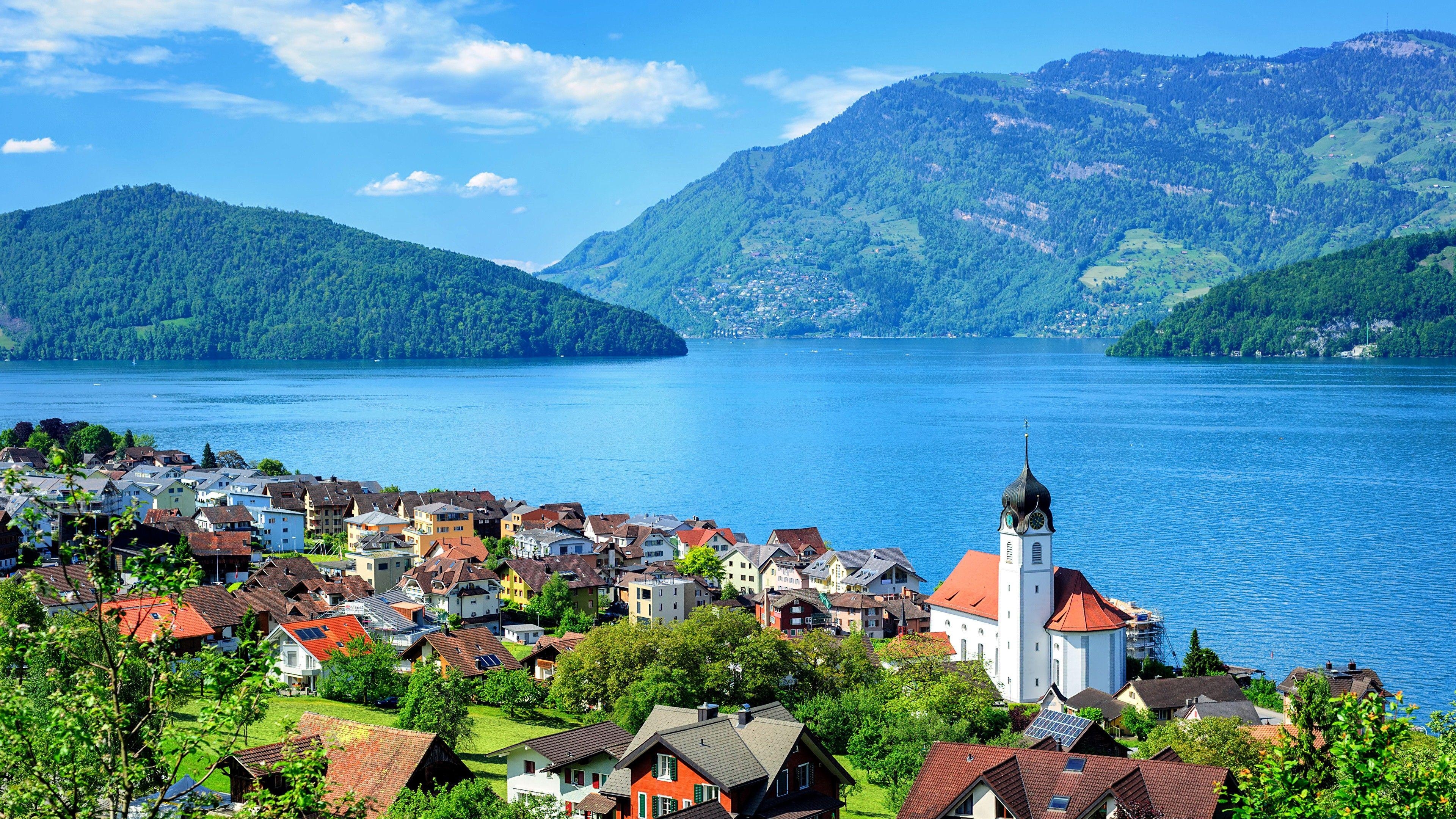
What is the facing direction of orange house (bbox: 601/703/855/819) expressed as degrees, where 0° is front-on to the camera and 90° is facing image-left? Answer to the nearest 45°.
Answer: approximately 45°

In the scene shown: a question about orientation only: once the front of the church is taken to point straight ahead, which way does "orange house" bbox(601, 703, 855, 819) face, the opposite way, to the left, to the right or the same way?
to the left

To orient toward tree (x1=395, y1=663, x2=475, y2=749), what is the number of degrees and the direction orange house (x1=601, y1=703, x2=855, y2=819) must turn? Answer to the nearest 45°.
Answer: approximately 90° to its right

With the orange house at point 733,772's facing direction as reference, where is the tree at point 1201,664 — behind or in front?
behind

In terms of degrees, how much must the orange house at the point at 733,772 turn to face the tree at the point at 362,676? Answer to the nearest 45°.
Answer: approximately 90° to its right

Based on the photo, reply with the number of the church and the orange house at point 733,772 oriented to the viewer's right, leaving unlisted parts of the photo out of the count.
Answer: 0

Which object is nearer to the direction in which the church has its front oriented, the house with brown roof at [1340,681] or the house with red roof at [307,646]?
the house with red roof

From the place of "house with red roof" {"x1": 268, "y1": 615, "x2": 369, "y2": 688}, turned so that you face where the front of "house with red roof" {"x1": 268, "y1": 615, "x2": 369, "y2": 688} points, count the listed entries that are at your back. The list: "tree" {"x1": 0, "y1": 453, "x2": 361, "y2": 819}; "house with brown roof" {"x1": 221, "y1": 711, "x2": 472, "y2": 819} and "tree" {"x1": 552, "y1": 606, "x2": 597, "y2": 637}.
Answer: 1

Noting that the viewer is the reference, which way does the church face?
facing away from the viewer and to the left of the viewer

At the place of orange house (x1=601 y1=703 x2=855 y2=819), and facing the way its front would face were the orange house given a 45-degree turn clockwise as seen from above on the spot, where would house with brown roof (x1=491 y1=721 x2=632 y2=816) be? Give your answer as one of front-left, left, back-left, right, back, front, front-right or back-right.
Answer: front-right

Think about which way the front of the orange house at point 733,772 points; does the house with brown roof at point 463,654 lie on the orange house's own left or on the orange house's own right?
on the orange house's own right

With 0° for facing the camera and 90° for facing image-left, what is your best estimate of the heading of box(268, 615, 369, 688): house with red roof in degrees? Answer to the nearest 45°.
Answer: approximately 45°

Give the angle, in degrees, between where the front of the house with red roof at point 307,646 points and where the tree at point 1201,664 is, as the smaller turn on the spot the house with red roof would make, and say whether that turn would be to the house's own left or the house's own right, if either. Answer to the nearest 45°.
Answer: approximately 135° to the house's own left
